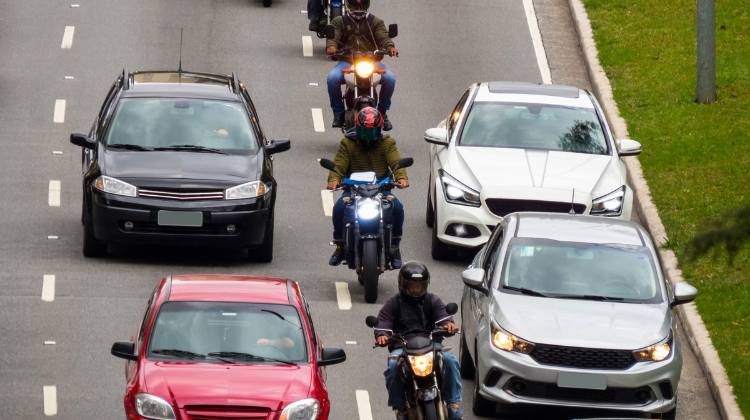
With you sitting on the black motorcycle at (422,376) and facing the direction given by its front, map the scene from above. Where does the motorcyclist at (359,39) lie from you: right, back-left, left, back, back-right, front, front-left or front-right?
back

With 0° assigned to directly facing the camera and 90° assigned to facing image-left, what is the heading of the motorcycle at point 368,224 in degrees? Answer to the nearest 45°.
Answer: approximately 0°

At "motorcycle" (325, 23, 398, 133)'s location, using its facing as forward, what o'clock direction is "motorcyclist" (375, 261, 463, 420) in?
The motorcyclist is roughly at 12 o'clock from the motorcycle.

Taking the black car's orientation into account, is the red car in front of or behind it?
in front
